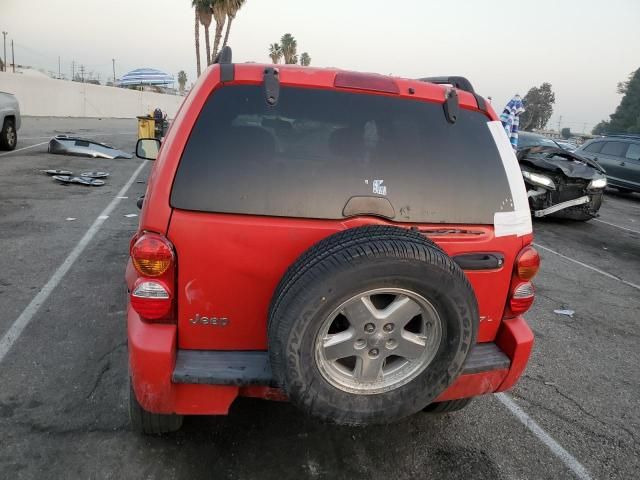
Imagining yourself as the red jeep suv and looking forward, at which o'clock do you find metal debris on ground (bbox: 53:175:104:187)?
The metal debris on ground is roughly at 11 o'clock from the red jeep suv.

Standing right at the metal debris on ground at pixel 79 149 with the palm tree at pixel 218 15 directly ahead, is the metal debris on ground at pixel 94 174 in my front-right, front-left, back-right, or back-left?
back-right

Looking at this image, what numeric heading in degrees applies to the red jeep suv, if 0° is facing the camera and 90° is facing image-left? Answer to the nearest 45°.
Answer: approximately 180°

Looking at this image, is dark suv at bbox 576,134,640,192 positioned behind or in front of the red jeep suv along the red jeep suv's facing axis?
in front

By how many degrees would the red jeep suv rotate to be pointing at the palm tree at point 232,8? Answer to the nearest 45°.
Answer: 0° — it already faces it

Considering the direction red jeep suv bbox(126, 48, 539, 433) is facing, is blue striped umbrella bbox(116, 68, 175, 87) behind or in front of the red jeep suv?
in front
